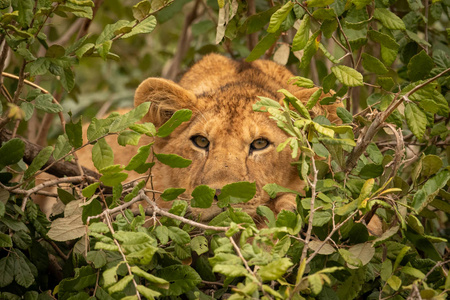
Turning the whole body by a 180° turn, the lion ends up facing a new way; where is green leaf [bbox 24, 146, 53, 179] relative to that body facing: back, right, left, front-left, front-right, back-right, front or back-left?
back-left

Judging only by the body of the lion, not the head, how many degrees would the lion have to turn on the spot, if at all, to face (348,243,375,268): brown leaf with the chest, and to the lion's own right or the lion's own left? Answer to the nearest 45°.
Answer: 0° — it already faces it

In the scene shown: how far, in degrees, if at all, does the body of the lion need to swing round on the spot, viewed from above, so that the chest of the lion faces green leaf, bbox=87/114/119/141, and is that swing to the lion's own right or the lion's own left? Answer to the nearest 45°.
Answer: approximately 45° to the lion's own right

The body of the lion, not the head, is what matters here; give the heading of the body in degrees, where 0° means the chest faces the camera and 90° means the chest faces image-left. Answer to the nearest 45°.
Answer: approximately 0°

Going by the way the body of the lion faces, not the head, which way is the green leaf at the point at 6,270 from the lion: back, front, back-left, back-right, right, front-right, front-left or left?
front-right

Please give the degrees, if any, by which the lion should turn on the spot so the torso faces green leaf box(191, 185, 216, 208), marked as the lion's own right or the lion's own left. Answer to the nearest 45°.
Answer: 0° — it already faces it

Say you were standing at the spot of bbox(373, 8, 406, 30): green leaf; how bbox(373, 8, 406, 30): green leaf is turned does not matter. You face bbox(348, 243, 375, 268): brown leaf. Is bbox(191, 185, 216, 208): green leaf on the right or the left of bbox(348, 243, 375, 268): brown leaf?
right

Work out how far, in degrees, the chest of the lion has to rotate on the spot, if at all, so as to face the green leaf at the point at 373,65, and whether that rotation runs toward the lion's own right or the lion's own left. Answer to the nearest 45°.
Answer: approximately 45° to the lion's own left

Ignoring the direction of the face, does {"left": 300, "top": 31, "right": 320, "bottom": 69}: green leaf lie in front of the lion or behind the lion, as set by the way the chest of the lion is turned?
in front

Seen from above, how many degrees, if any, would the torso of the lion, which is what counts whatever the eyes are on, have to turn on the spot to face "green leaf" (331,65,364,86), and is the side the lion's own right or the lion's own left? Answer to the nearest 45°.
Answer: approximately 45° to the lion's own left
